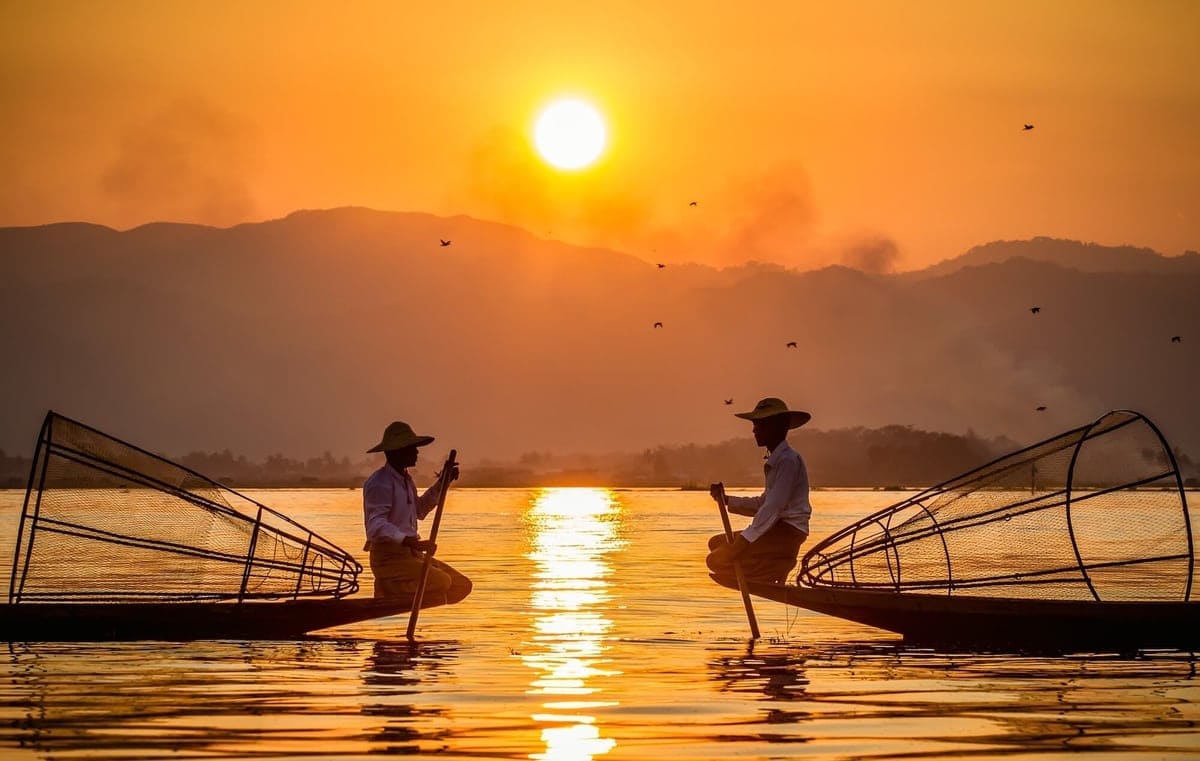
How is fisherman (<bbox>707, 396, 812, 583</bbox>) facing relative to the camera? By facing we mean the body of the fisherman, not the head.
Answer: to the viewer's left

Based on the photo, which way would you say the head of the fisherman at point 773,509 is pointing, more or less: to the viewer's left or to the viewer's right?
to the viewer's left

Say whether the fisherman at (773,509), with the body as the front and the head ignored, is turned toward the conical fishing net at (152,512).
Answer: yes

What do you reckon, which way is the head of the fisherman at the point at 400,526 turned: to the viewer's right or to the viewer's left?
to the viewer's right
